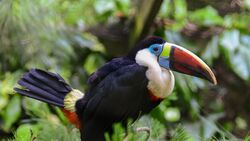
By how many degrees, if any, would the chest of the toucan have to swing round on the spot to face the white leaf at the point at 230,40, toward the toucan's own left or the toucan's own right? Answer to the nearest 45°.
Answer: approximately 45° to the toucan's own left

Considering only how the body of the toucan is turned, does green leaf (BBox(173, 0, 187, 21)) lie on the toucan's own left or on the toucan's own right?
on the toucan's own left

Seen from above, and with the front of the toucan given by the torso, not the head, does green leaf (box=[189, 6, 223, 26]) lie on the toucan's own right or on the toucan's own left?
on the toucan's own left

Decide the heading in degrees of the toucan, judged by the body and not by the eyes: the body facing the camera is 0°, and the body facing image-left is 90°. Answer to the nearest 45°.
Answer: approximately 270°
